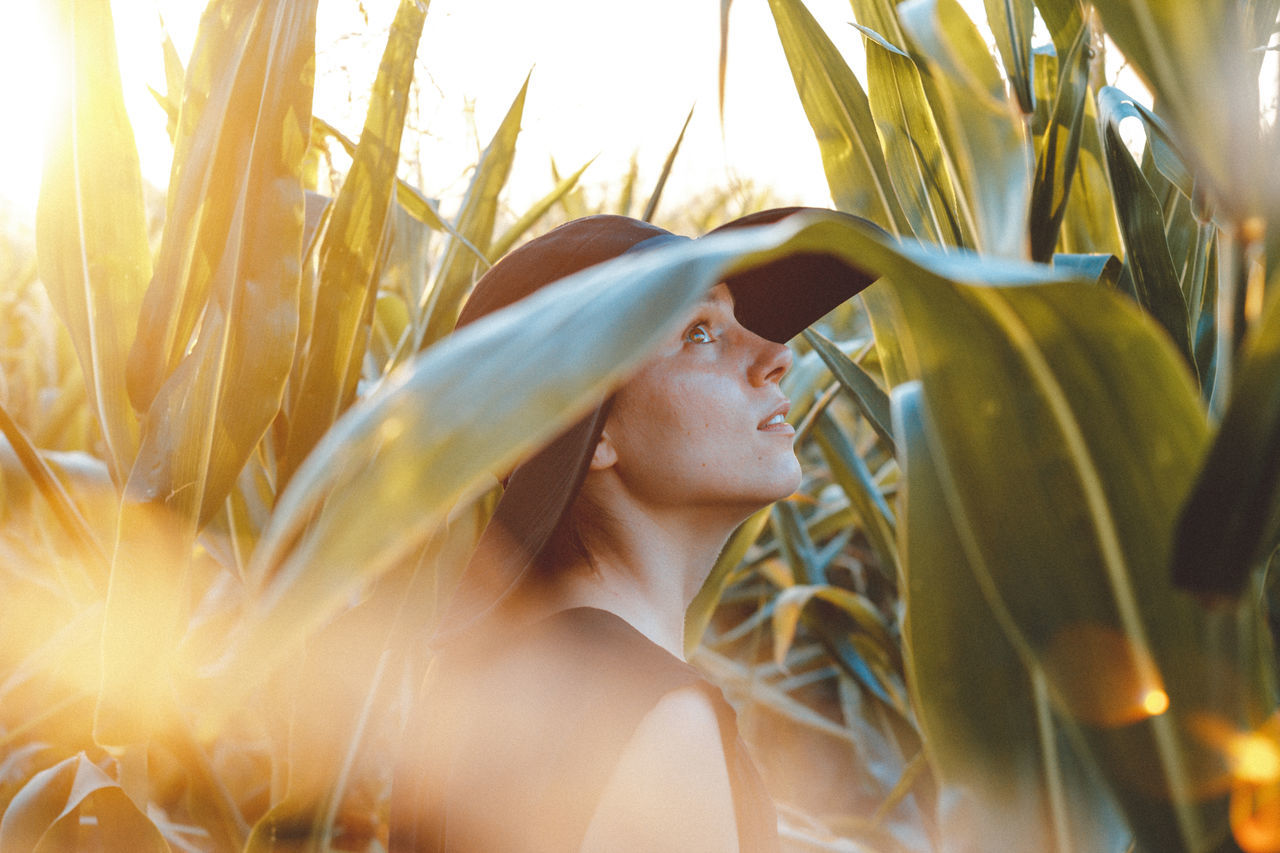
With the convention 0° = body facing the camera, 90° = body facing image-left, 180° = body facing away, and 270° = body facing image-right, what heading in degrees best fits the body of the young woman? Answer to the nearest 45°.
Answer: approximately 270°

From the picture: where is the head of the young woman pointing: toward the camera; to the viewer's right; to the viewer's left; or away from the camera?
to the viewer's right
